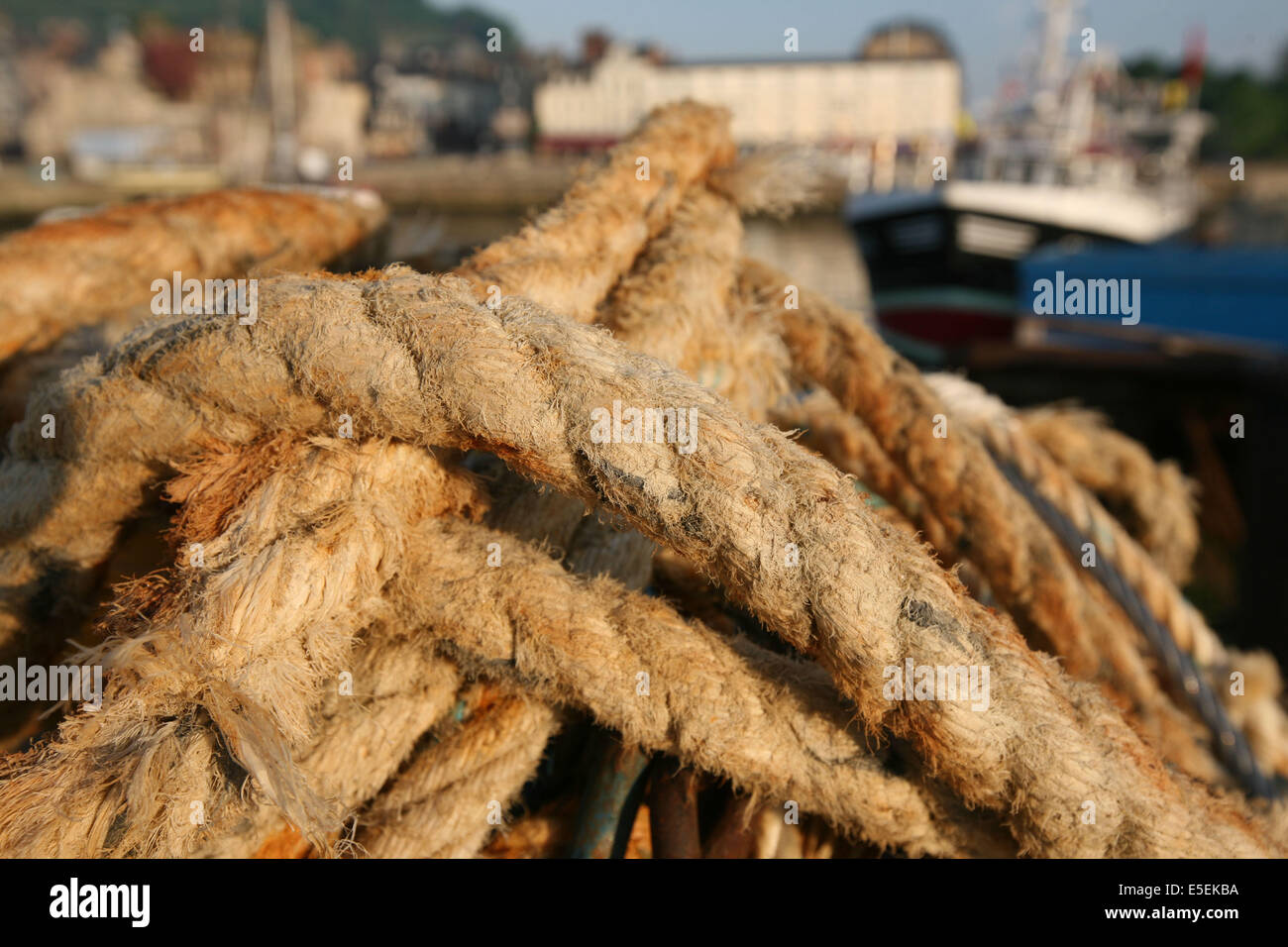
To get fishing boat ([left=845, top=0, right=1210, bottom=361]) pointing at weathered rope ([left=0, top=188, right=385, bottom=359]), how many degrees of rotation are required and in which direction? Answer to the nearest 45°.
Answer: approximately 45° to its left

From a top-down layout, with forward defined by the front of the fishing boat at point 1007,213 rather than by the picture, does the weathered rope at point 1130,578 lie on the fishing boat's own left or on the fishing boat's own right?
on the fishing boat's own left

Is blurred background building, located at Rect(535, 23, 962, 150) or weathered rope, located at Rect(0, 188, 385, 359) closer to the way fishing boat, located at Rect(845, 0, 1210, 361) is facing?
the weathered rope

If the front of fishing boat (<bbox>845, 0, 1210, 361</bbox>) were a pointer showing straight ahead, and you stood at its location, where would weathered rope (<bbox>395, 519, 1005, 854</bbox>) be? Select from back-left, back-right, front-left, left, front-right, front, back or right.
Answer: front-left

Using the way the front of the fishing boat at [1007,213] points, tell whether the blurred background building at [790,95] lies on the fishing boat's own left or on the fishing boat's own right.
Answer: on the fishing boat's own right

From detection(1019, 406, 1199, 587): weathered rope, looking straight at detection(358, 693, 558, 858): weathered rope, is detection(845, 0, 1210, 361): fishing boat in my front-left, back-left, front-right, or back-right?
back-right

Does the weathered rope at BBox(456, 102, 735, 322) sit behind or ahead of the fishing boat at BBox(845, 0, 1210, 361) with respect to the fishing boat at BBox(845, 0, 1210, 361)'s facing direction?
ahead
